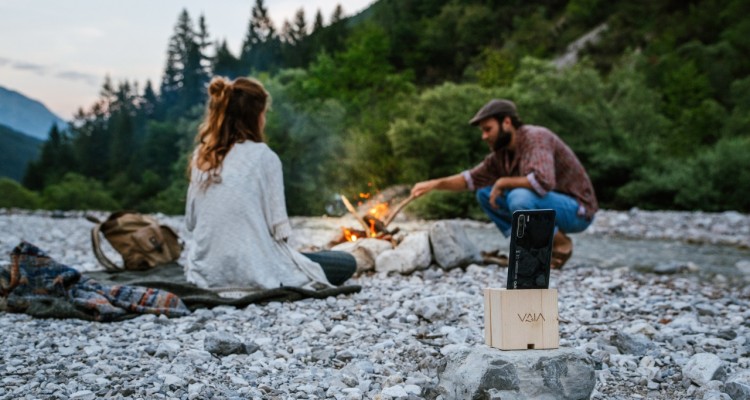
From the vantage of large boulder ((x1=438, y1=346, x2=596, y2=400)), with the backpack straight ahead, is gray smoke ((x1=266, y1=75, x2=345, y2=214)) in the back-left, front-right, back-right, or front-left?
front-right

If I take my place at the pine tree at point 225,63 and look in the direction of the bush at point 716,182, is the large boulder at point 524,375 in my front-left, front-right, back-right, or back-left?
front-right

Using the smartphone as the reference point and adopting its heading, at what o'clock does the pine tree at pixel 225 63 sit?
The pine tree is roughly at 11 o'clock from the smartphone.

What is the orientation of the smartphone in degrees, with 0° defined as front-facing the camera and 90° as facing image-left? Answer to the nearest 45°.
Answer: approximately 180°

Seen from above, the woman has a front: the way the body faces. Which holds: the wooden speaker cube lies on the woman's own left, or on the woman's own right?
on the woman's own right

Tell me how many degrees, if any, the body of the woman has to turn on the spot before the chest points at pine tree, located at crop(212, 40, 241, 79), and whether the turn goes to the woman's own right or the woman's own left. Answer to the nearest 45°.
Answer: approximately 45° to the woman's own left

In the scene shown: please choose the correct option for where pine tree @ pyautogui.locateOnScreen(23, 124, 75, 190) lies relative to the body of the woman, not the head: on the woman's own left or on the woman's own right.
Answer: on the woman's own left

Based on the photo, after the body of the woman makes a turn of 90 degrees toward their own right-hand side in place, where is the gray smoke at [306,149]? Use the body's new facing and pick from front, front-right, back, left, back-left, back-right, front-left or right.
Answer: back-left

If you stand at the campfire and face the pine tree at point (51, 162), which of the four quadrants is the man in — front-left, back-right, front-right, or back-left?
back-right

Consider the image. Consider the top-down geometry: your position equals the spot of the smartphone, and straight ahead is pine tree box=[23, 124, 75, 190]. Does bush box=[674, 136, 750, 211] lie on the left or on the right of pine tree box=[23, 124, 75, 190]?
right

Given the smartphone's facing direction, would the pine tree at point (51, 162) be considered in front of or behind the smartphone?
in front

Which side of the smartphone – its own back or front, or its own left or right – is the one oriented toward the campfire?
front

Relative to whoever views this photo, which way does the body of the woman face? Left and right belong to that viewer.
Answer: facing away from the viewer and to the right of the viewer

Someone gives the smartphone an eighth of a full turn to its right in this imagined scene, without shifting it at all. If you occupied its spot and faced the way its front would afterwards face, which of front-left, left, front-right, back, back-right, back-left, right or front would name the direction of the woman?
left

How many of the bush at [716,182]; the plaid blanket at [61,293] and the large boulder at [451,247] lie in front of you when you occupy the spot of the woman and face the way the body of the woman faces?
2

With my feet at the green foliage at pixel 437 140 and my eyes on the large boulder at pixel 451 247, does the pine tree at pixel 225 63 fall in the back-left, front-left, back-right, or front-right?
back-right

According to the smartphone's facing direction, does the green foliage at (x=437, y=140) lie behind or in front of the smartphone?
in front

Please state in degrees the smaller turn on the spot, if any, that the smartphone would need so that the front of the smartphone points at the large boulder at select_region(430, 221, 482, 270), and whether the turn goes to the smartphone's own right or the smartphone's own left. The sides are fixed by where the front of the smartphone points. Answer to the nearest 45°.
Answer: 0° — it already faces it
